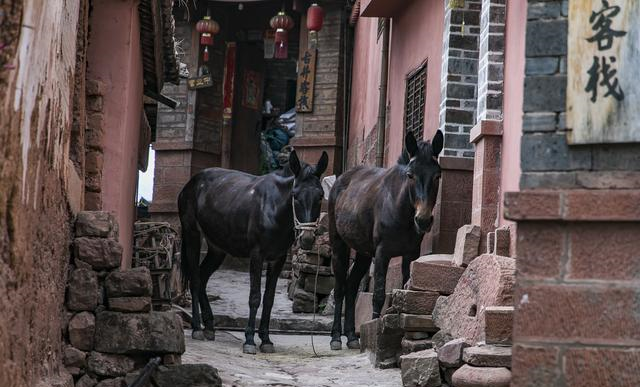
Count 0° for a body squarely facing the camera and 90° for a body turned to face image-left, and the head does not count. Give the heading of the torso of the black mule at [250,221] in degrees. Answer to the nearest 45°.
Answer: approximately 315°

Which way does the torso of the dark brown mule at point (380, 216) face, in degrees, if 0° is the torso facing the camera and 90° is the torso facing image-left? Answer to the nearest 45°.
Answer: approximately 315°

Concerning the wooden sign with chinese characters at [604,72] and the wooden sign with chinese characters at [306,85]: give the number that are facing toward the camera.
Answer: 2

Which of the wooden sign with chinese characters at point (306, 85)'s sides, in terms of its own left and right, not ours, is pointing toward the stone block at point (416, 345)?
front

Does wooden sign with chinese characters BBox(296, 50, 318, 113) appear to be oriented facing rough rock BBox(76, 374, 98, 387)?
yes

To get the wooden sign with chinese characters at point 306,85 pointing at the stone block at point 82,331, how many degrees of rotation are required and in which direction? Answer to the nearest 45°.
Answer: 0° — it already faces it

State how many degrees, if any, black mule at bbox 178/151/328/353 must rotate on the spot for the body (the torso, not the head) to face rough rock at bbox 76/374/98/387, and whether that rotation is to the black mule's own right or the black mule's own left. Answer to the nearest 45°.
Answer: approximately 45° to the black mule's own right

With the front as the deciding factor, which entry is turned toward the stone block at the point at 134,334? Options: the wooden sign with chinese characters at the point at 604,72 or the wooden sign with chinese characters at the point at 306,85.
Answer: the wooden sign with chinese characters at the point at 306,85

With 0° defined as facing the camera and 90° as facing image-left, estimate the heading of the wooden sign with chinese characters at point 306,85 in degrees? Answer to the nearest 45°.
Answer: approximately 0°

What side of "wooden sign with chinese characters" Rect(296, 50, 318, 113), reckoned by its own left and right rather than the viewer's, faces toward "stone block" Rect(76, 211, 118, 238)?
front

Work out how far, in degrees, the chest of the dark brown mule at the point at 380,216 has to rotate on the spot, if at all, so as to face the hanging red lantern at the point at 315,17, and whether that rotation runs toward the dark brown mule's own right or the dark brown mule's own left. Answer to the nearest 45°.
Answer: approximately 135° to the dark brown mule's own left
